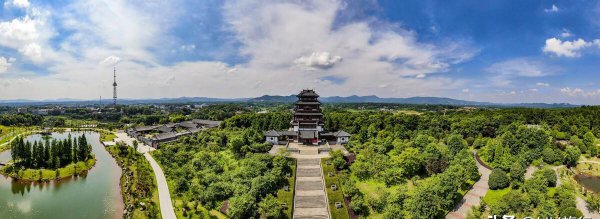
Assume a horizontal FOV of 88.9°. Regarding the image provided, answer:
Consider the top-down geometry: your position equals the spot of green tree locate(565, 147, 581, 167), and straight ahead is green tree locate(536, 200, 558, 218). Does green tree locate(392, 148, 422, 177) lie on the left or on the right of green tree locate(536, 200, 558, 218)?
right

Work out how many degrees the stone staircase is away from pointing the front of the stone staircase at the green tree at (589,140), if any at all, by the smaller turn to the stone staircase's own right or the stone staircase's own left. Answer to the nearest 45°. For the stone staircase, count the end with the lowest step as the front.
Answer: approximately 90° to the stone staircase's own left

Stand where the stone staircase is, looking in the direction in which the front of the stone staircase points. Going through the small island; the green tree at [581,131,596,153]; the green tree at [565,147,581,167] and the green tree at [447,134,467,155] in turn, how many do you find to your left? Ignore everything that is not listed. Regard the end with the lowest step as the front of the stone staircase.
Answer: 3

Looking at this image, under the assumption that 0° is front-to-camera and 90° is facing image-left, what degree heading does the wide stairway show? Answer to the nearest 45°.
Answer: approximately 0°

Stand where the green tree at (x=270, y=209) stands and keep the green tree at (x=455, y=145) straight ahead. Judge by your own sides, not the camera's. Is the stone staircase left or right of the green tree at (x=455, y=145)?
left

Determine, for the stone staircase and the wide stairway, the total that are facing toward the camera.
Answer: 2

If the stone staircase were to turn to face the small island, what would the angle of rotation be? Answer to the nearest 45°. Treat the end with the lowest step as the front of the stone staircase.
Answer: approximately 90° to its right

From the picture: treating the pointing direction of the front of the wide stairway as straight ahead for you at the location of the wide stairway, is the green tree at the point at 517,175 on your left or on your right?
on your left

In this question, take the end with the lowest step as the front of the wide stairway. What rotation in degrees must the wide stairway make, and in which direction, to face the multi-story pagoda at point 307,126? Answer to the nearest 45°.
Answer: approximately 180°

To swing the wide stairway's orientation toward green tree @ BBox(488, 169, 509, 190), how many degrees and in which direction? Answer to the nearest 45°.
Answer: approximately 90° to its left

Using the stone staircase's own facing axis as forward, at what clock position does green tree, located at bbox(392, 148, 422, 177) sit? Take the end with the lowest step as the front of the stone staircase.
The green tree is roughly at 10 o'clock from the stone staircase.

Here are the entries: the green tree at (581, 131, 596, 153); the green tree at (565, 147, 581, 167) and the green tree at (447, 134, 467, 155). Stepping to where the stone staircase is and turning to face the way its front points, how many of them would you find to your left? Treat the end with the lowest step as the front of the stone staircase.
3
